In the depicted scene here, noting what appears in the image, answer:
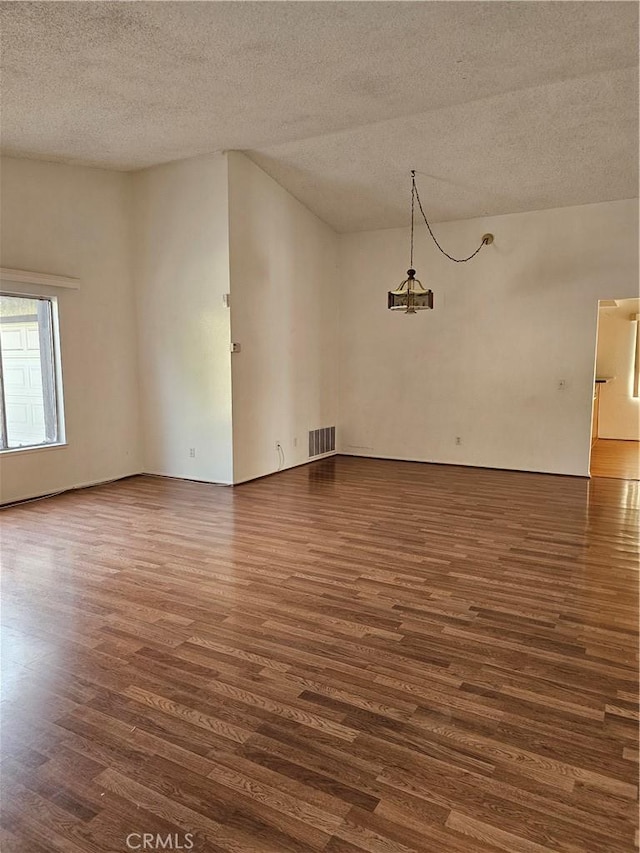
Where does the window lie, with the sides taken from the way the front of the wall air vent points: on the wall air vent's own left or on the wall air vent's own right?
on the wall air vent's own right

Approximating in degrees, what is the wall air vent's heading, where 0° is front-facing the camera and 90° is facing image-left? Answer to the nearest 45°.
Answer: approximately 315°
